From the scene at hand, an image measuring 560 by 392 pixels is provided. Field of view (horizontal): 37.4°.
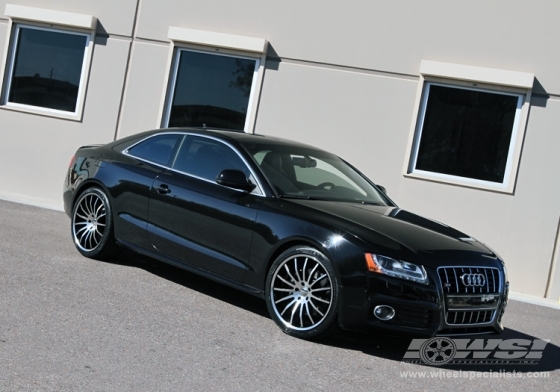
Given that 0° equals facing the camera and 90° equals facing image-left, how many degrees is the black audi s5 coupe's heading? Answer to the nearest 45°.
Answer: approximately 315°
